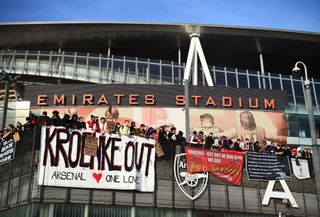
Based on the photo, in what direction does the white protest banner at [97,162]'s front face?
toward the camera

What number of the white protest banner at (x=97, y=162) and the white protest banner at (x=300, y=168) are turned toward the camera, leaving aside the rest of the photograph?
2

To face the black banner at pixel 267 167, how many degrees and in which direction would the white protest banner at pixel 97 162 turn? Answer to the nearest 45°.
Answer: approximately 90° to its left

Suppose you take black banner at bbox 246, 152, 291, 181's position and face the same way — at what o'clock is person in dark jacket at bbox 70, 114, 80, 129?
The person in dark jacket is roughly at 2 o'clock from the black banner.

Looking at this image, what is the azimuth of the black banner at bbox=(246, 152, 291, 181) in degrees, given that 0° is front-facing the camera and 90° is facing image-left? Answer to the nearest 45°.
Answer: approximately 0°

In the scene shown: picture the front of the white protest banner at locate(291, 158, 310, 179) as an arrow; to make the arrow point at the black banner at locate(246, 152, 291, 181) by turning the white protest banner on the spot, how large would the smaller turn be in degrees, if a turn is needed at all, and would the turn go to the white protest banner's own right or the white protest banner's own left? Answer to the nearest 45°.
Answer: approximately 45° to the white protest banner's own right

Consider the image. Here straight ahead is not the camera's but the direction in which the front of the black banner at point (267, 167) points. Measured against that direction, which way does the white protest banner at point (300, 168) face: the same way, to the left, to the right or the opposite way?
the same way

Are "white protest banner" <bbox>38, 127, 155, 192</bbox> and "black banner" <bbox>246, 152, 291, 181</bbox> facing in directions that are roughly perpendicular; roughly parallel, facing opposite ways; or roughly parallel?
roughly parallel

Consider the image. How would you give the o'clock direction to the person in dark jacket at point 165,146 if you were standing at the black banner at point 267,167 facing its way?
The person in dark jacket is roughly at 2 o'clock from the black banner.

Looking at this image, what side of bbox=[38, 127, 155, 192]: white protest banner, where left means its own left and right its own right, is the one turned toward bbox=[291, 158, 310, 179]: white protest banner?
left

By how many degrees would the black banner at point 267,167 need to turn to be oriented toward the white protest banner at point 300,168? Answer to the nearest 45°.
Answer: approximately 135° to its left
